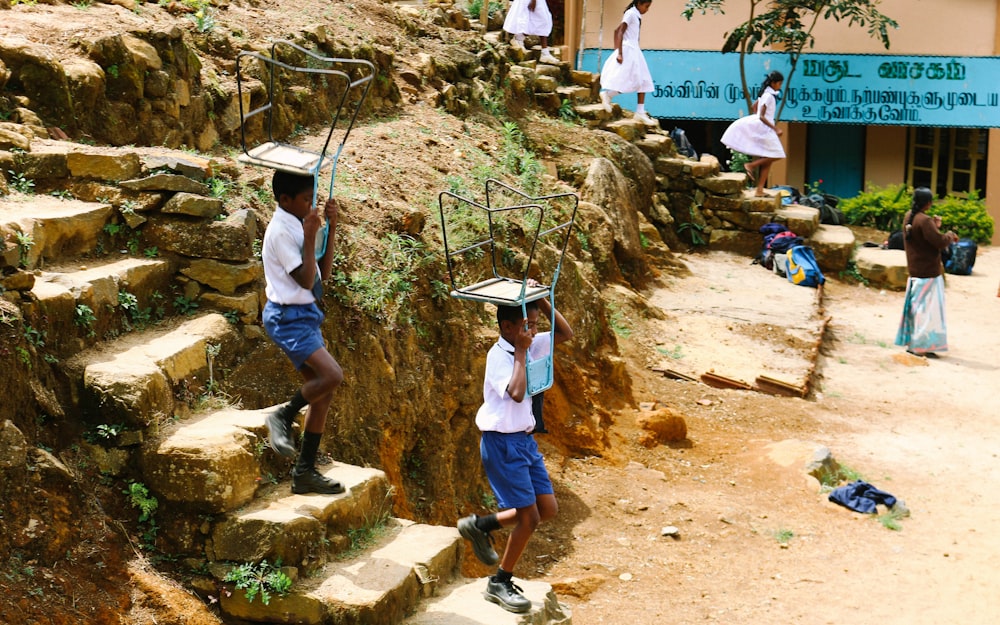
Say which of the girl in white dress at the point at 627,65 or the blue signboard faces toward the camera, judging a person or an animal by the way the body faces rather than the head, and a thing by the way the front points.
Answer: the blue signboard

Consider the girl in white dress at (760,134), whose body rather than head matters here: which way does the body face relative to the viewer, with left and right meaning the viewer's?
facing to the right of the viewer

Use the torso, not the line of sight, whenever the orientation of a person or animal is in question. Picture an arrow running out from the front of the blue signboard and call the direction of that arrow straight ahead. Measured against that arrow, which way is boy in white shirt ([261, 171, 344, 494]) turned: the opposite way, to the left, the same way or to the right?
to the left

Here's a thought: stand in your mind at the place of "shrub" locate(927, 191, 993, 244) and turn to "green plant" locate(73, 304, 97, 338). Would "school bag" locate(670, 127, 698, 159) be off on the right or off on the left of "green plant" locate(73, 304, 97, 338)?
right

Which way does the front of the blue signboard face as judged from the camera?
facing the viewer

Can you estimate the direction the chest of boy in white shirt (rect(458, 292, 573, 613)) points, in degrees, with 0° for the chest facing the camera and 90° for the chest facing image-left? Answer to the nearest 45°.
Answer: approximately 315°

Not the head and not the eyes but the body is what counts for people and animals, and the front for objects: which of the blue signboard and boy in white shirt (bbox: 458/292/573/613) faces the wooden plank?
the blue signboard

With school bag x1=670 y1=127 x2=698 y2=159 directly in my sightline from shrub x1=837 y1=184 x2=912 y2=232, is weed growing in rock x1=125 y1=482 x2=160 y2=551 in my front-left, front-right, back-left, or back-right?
front-left

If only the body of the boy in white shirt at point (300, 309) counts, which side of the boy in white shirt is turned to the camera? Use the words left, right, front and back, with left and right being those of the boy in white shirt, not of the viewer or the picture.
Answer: right

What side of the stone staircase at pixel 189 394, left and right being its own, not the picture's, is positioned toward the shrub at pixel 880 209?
left
